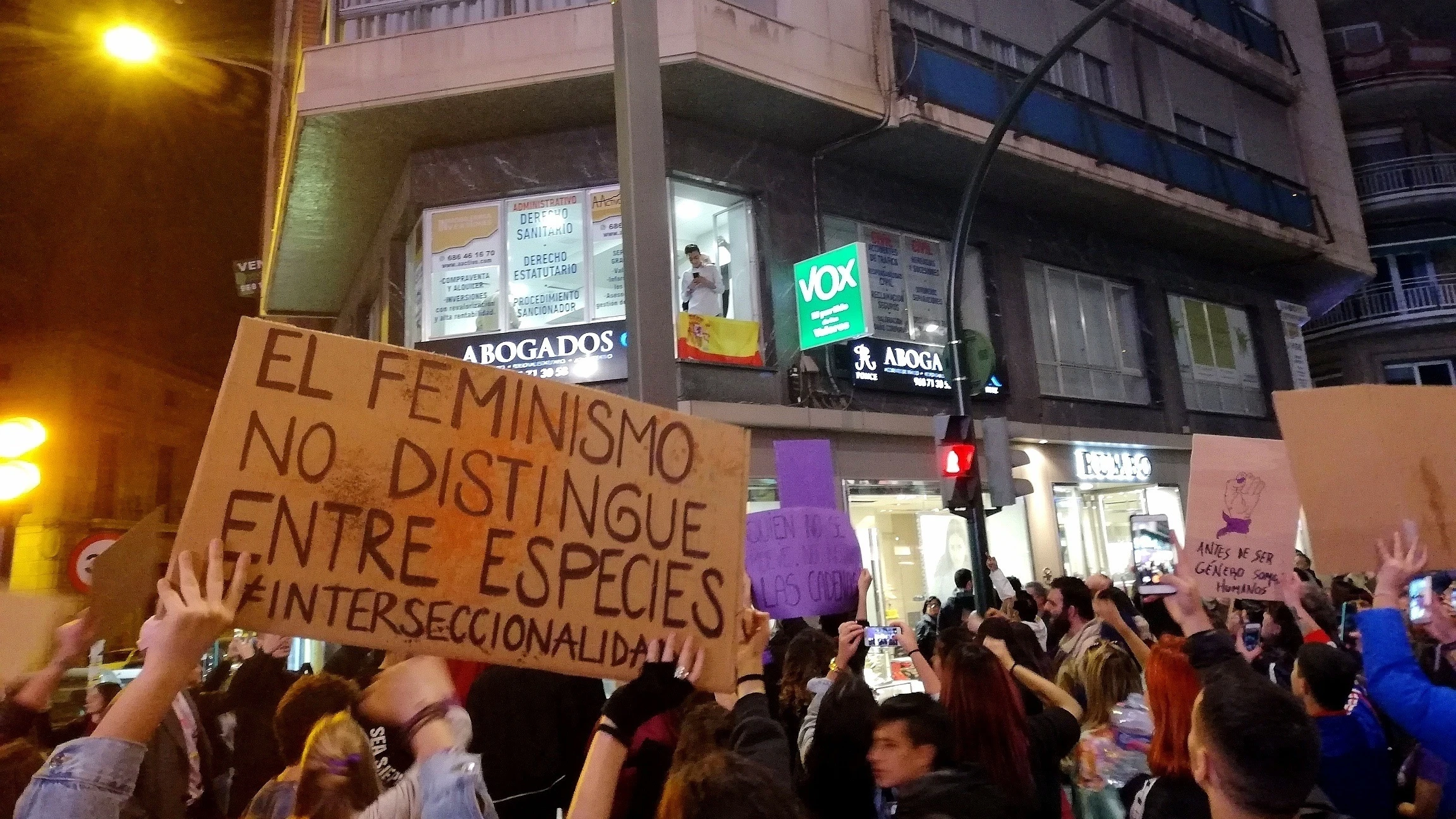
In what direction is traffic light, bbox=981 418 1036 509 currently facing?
to the viewer's right

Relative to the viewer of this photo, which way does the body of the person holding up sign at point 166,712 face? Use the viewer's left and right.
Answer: facing away from the viewer

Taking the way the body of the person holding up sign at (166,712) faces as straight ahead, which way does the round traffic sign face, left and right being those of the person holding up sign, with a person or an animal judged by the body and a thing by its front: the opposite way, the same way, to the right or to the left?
the opposite way

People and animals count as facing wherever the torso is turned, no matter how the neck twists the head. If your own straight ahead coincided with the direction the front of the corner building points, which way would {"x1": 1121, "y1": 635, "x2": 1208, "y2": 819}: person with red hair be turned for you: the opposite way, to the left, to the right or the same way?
the opposite way

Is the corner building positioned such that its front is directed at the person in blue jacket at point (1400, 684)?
yes

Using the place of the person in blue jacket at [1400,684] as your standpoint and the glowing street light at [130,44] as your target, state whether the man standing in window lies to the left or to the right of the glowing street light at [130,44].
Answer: right

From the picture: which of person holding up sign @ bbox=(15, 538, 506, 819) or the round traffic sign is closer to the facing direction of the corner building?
the person holding up sign

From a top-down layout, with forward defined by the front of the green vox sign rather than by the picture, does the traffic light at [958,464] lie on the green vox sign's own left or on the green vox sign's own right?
on the green vox sign's own left
